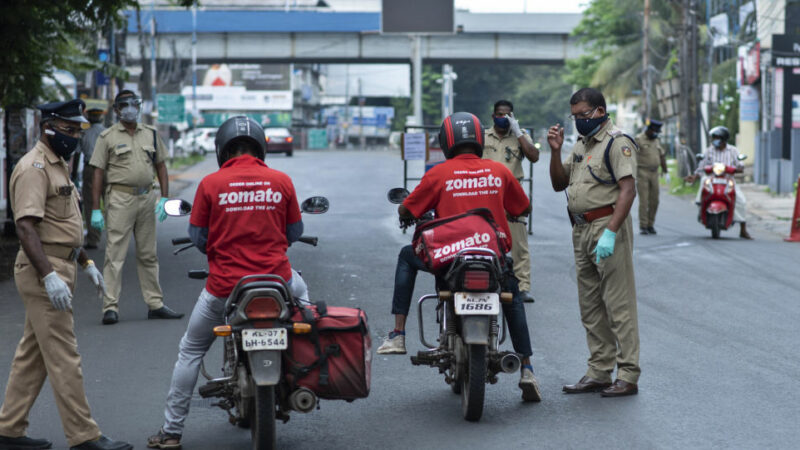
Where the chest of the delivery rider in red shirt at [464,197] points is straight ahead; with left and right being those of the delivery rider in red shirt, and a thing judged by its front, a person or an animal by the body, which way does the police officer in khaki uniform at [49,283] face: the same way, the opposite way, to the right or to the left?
to the right

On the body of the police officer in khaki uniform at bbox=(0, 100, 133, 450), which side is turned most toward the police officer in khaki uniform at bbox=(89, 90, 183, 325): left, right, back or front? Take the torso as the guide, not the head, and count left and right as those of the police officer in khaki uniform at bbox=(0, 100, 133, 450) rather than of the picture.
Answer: left

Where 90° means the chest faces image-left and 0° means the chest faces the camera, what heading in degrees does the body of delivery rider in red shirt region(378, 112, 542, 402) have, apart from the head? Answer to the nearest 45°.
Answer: approximately 180°

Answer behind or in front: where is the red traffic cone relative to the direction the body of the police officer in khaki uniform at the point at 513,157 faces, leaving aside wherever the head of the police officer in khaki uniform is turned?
behind

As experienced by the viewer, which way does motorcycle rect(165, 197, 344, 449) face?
facing away from the viewer

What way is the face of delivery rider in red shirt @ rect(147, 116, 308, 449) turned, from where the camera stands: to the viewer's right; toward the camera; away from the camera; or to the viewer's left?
away from the camera

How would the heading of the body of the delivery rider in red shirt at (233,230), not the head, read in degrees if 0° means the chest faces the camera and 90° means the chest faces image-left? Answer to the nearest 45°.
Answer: approximately 180°

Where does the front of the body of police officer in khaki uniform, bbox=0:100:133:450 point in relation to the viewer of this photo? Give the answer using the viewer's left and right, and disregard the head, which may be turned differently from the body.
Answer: facing to the right of the viewer

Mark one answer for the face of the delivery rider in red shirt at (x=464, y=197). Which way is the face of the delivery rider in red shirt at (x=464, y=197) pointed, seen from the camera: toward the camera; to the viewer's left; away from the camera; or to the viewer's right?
away from the camera

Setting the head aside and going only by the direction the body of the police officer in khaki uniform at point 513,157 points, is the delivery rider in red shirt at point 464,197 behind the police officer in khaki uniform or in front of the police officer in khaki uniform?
in front

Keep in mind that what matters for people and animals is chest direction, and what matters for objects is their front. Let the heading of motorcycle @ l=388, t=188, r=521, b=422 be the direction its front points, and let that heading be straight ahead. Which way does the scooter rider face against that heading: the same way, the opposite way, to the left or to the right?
the opposite way
